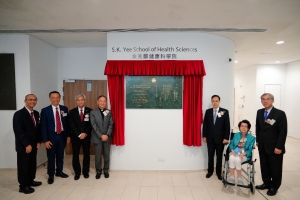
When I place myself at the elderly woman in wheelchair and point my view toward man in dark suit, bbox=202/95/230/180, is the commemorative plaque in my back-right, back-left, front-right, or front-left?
front-left

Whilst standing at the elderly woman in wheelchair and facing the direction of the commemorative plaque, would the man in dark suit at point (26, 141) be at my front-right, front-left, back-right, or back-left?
front-left

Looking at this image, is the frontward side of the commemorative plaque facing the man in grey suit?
no

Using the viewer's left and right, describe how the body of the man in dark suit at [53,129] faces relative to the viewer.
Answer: facing the viewer

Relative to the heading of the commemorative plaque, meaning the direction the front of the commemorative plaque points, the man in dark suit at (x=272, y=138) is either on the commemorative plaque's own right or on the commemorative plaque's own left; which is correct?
on the commemorative plaque's own left

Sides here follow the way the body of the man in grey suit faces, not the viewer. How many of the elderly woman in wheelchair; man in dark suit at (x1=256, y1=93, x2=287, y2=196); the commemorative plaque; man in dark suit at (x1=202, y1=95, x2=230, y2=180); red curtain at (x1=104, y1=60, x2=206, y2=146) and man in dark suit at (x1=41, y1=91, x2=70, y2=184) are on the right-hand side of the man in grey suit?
1

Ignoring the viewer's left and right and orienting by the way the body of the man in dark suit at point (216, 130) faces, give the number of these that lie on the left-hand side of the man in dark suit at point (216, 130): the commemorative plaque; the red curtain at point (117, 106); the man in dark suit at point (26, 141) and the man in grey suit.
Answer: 0

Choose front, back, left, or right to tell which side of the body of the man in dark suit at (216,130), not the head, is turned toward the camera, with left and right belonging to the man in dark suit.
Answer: front

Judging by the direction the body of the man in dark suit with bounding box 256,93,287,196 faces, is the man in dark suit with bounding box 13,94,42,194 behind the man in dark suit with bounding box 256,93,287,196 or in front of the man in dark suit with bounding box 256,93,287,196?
in front

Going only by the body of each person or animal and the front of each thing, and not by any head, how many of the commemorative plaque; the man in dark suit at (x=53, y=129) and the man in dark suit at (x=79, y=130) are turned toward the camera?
3
